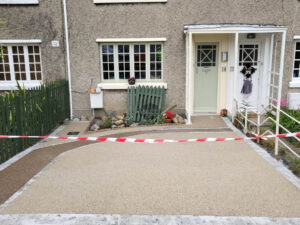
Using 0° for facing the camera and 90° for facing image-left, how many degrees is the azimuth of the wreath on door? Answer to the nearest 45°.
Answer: approximately 0°

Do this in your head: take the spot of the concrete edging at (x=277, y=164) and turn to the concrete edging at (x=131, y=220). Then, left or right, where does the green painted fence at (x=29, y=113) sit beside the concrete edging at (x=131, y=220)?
right

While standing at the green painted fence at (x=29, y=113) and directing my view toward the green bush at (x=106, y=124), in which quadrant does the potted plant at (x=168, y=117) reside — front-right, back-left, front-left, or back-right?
front-right

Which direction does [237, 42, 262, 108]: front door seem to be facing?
toward the camera

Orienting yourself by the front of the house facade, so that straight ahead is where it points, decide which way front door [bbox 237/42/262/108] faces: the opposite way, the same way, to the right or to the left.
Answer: the same way

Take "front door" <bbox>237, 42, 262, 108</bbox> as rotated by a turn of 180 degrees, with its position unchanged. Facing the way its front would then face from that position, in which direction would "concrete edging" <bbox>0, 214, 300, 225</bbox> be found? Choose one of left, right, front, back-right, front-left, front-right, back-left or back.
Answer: back

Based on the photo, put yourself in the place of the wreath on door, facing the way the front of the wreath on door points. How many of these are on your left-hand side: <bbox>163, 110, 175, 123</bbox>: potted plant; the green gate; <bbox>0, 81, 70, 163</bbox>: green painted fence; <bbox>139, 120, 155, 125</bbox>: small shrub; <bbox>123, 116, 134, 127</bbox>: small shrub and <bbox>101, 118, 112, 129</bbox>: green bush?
0

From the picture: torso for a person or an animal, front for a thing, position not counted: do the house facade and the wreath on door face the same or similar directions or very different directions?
same or similar directions

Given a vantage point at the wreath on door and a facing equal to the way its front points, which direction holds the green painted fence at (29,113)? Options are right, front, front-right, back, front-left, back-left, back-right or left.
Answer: front-right

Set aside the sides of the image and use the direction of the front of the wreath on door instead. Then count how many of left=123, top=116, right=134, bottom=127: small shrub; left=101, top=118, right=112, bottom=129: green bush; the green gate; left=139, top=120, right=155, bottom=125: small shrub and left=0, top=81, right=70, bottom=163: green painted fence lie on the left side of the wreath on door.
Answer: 0

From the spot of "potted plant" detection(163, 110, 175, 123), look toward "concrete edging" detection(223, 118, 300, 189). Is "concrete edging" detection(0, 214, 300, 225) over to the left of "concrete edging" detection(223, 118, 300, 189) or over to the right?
right

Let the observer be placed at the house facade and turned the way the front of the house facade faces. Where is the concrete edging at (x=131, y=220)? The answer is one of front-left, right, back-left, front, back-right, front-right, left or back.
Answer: front

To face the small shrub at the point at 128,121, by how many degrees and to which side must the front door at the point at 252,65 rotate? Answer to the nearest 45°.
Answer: approximately 45° to its right

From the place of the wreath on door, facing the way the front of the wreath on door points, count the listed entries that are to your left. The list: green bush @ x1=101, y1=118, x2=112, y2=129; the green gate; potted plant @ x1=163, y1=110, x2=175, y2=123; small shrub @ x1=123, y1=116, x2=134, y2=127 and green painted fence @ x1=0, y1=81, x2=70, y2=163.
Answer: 0

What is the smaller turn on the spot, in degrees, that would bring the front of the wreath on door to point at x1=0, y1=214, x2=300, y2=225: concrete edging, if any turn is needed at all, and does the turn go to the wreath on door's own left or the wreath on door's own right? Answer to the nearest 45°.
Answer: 0° — it already faces it

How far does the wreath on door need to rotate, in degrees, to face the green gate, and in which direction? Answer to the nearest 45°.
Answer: approximately 90° to its right

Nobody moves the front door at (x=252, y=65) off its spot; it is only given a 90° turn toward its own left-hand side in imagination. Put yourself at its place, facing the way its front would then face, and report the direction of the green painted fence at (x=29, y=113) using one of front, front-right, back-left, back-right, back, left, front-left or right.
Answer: back-right
